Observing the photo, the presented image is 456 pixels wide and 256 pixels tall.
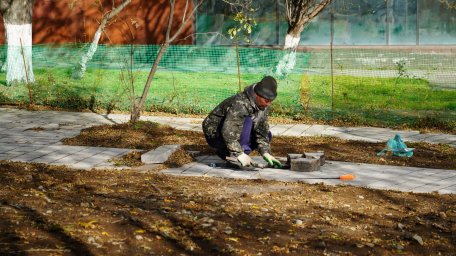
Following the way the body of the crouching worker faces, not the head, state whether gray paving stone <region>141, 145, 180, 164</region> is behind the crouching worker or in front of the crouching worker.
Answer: behind

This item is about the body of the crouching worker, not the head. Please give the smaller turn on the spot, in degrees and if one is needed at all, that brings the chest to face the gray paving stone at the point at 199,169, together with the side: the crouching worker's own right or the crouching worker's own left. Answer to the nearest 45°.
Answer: approximately 135° to the crouching worker's own right

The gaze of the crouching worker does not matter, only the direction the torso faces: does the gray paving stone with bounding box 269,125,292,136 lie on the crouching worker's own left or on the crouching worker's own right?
on the crouching worker's own left

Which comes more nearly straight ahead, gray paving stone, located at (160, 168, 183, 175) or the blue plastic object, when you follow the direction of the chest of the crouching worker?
the blue plastic object

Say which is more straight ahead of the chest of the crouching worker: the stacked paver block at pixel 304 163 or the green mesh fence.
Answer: the stacked paver block

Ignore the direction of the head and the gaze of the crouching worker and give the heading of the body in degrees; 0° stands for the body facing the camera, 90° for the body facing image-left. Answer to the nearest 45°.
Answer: approximately 315°

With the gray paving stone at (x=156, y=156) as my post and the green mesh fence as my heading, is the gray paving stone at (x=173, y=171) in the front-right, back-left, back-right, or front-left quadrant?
back-right

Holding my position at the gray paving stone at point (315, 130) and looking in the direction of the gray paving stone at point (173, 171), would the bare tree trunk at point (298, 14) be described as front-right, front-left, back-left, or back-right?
back-right

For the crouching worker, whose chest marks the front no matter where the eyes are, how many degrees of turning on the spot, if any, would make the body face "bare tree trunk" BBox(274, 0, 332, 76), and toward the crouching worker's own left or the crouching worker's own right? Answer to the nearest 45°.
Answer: approximately 135° to the crouching worker's own left
